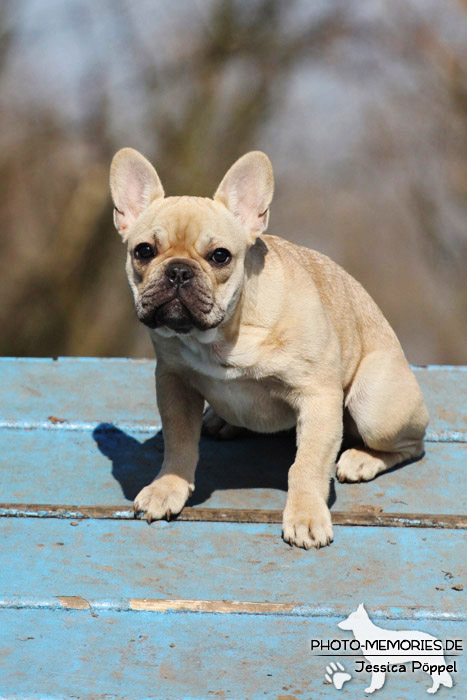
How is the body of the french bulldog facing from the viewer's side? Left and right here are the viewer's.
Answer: facing the viewer and to the left of the viewer
